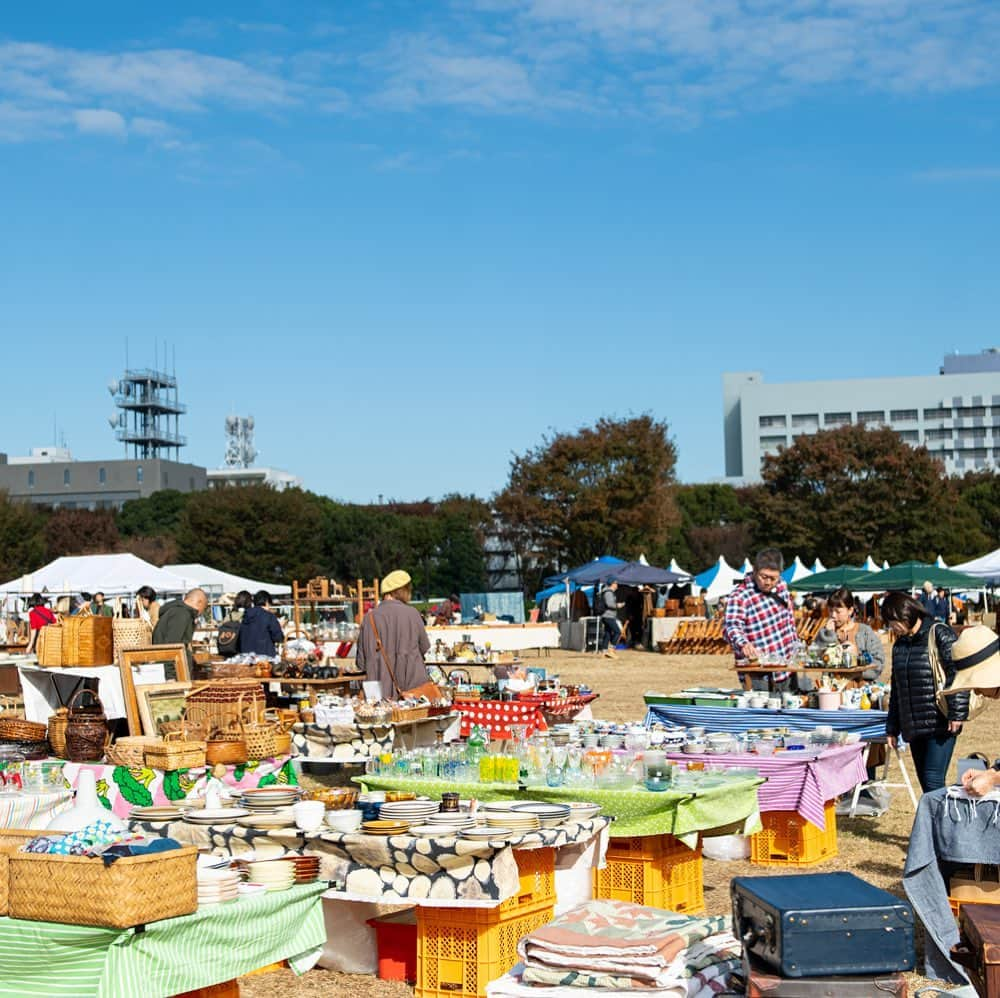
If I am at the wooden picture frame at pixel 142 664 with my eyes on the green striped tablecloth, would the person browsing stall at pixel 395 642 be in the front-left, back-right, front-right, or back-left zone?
back-left

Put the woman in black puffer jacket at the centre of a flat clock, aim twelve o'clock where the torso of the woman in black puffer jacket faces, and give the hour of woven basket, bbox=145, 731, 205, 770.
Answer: The woven basket is roughly at 1 o'clock from the woman in black puffer jacket.

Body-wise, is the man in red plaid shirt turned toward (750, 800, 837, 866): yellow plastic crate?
yes

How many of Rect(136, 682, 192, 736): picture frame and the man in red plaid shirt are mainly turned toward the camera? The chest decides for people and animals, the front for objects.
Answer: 2

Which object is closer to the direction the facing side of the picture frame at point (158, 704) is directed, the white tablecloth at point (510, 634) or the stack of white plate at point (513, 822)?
the stack of white plate

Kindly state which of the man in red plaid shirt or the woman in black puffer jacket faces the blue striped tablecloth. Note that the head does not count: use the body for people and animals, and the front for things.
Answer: the man in red plaid shirt

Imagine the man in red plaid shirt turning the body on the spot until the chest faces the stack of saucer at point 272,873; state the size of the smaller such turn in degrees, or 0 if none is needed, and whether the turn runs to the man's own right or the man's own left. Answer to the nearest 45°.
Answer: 0° — they already face it

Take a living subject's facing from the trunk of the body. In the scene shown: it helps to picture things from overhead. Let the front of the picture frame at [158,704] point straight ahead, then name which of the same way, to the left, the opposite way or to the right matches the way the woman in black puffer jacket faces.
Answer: to the right
